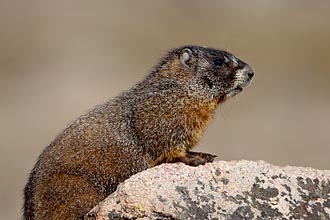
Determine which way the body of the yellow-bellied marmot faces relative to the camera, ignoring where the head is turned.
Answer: to the viewer's right
